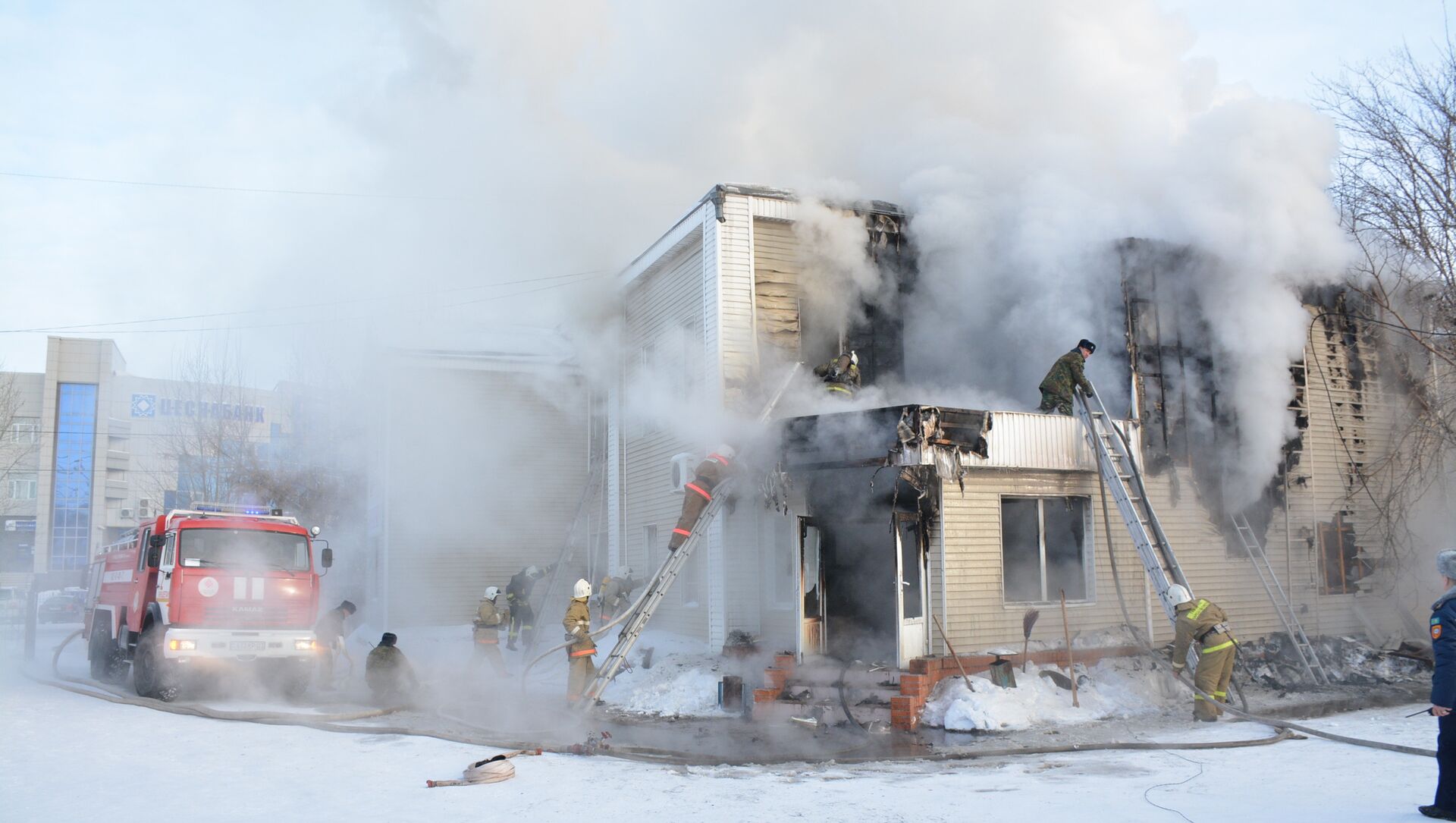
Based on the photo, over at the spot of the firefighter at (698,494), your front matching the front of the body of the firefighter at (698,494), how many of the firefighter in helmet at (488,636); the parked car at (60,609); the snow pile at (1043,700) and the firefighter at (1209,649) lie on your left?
2

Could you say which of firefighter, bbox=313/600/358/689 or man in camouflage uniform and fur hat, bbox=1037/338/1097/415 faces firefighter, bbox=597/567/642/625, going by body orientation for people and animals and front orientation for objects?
firefighter, bbox=313/600/358/689

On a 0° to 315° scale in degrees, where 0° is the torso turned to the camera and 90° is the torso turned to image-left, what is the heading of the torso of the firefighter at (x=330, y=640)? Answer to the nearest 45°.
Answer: approximately 270°

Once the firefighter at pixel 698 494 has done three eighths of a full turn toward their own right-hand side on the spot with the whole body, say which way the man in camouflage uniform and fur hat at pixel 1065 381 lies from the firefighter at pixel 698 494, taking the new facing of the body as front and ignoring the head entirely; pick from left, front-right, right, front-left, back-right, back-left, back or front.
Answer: left

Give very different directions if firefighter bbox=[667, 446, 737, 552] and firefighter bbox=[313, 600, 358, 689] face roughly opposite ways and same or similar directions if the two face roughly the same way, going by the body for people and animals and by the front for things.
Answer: same or similar directions

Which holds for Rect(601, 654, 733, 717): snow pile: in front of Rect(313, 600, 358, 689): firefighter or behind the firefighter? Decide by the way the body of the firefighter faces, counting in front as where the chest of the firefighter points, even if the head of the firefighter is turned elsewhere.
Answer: in front

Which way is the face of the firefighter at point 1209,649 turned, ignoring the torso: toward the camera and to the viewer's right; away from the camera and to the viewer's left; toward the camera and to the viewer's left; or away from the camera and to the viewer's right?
away from the camera and to the viewer's left

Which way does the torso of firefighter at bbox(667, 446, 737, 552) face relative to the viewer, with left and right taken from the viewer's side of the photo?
facing away from the viewer and to the right of the viewer

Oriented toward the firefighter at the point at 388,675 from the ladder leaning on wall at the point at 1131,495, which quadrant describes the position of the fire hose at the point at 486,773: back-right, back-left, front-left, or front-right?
front-left

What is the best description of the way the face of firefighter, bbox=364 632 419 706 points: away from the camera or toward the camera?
away from the camera
